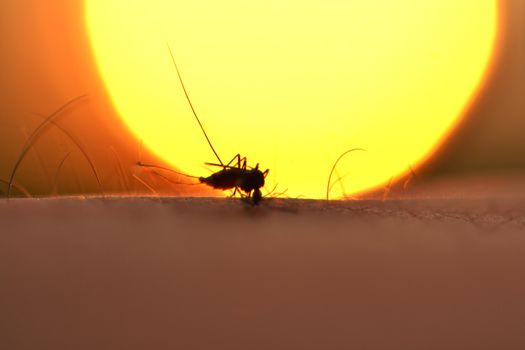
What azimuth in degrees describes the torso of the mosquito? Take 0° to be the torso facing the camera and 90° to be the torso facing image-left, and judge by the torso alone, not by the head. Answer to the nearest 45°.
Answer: approximately 270°
